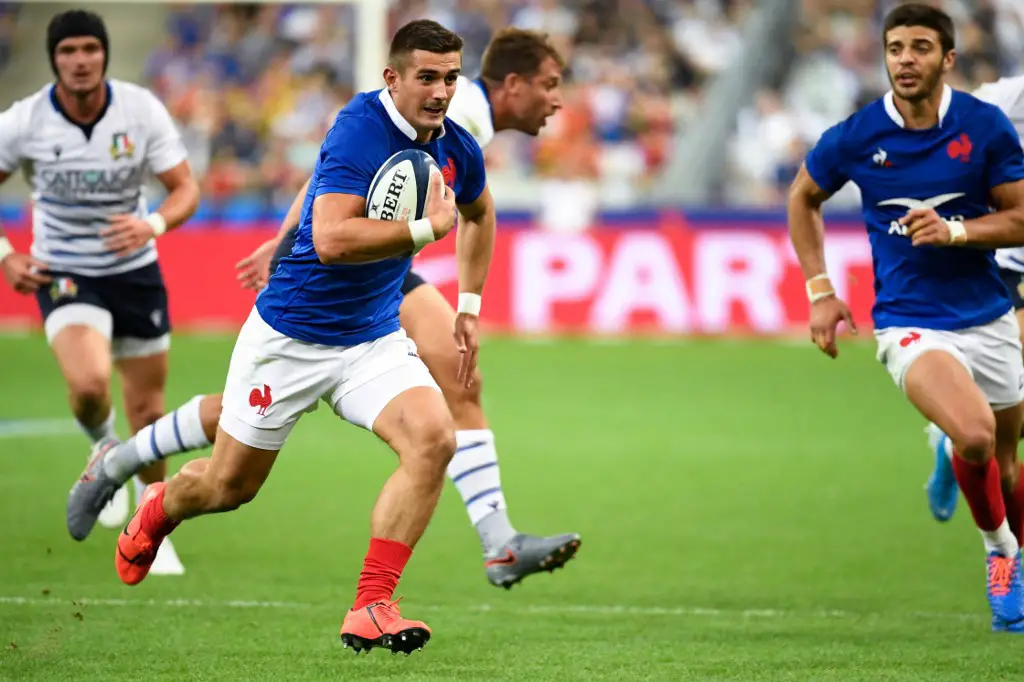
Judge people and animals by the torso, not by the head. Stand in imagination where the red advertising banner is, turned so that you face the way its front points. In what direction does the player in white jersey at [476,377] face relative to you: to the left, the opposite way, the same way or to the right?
to the left

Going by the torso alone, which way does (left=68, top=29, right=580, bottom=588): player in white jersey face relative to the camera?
to the viewer's right

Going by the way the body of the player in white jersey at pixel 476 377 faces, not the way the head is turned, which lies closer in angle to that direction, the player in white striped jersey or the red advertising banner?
the red advertising banner

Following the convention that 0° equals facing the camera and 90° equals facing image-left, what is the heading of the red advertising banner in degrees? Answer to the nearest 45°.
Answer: approximately 0°

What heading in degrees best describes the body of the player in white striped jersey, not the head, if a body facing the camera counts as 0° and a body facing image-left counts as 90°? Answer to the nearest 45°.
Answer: approximately 0°

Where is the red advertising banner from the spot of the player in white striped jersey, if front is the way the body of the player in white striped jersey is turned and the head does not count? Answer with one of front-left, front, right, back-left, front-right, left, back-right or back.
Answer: back-left

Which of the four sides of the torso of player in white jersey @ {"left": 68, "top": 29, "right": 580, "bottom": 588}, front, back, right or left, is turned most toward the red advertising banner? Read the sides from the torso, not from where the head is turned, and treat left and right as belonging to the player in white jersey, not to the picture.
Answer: left

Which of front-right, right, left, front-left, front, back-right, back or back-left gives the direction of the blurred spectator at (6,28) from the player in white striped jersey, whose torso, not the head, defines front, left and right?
back
